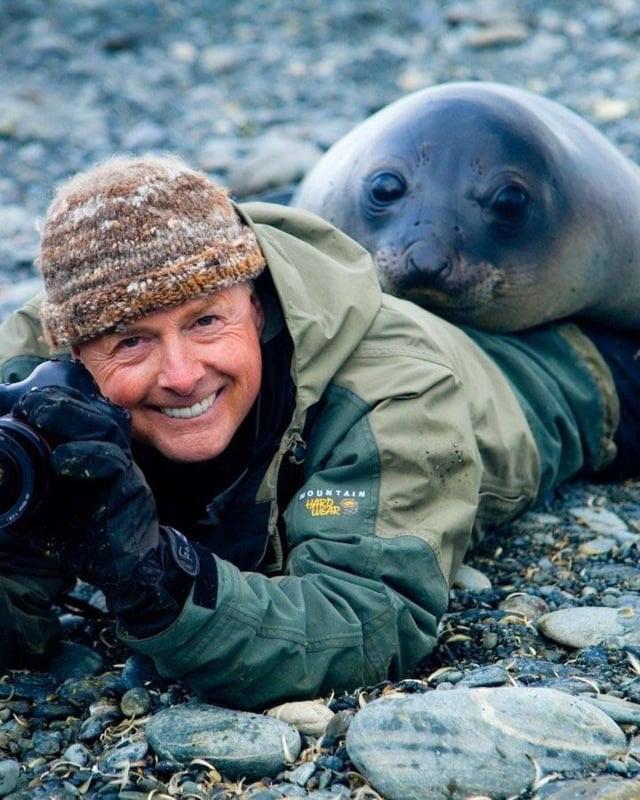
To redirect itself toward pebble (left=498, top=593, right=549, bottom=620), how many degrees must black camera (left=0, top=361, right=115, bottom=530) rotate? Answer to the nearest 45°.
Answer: approximately 135° to its left

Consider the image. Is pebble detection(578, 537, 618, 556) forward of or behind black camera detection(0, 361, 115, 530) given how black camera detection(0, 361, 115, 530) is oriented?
behind

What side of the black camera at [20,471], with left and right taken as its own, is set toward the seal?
back

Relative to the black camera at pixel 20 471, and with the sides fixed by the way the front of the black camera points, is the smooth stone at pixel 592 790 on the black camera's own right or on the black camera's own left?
on the black camera's own left

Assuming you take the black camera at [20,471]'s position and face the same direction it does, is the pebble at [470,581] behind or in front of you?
behind

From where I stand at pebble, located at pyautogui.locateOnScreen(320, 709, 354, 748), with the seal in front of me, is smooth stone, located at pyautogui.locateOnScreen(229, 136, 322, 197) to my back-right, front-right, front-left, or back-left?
front-left

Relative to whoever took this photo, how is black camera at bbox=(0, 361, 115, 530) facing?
facing the viewer and to the left of the viewer
